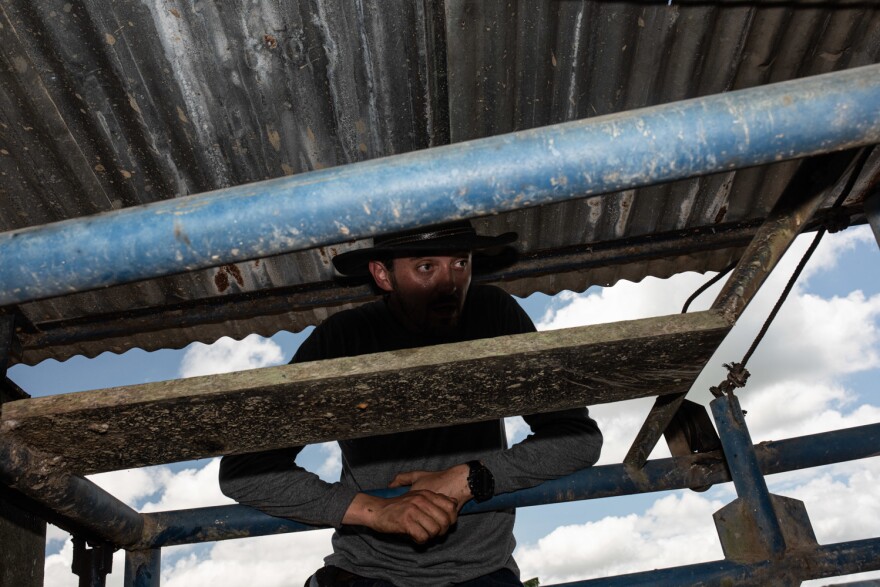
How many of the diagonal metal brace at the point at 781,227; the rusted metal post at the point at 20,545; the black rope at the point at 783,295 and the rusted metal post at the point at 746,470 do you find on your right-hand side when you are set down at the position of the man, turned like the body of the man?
1

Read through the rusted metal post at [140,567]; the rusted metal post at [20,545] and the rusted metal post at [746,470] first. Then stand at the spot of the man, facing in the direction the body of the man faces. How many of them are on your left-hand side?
1

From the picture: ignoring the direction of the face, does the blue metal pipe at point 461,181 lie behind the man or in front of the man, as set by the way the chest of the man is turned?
in front

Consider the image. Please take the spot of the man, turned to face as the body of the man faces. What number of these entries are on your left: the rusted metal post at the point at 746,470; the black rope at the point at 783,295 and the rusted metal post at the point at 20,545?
2

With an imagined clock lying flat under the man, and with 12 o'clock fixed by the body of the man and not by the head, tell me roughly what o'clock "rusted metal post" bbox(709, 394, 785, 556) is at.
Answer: The rusted metal post is roughly at 9 o'clock from the man.

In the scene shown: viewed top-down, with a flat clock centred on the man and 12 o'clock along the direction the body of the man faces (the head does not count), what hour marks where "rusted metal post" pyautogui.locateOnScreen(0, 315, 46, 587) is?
The rusted metal post is roughly at 3 o'clock from the man.

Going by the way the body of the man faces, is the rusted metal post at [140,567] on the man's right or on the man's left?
on the man's right

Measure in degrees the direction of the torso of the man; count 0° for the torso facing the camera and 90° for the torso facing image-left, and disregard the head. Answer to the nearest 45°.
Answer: approximately 0°

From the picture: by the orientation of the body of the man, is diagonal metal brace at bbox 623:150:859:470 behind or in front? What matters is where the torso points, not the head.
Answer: in front

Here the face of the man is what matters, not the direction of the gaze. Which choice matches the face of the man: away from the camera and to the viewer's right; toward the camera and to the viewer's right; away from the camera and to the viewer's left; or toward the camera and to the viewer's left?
toward the camera and to the viewer's right

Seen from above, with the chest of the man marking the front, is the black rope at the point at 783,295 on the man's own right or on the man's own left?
on the man's own left

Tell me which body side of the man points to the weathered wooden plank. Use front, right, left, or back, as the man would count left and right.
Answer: front
